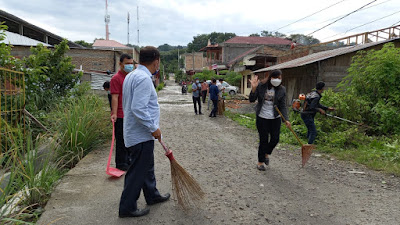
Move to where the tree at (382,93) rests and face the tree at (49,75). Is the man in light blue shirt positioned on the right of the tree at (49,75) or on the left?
left

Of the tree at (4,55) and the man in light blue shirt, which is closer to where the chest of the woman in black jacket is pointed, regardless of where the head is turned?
the man in light blue shirt

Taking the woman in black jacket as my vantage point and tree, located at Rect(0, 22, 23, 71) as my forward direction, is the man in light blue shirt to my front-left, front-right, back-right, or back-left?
front-left

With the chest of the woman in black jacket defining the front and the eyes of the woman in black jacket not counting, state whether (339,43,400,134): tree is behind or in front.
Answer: behind

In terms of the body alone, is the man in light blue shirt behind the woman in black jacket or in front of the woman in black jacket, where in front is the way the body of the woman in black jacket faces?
in front

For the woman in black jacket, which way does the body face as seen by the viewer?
toward the camera

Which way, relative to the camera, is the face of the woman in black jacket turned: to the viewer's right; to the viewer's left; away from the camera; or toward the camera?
toward the camera

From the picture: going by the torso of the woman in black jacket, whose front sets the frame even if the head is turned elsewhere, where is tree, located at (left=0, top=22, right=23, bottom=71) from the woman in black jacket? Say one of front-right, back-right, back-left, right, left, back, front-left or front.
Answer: right

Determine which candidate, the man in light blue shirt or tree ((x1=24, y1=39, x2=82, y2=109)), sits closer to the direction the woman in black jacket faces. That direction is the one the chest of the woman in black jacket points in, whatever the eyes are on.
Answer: the man in light blue shirt

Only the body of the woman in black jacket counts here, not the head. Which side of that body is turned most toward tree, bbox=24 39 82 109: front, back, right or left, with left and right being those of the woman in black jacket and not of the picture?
right
